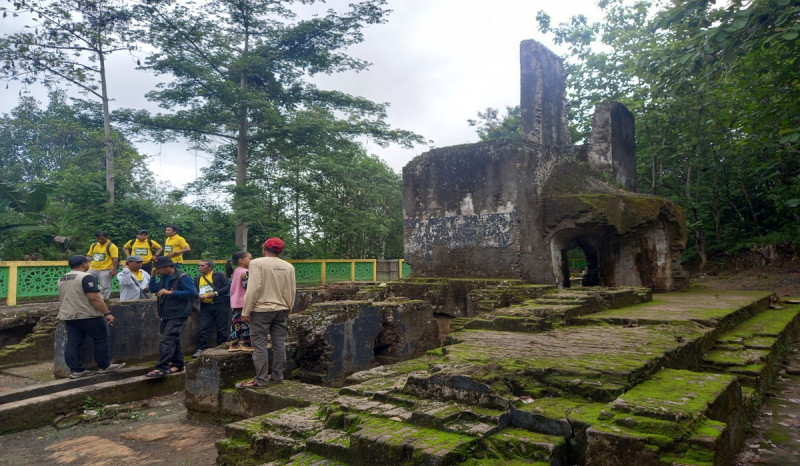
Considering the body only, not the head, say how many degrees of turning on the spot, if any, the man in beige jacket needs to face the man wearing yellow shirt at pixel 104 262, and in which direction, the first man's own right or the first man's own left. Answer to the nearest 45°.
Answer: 0° — they already face them

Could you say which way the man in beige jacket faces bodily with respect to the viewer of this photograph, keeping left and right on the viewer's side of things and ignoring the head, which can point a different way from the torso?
facing away from the viewer and to the left of the viewer

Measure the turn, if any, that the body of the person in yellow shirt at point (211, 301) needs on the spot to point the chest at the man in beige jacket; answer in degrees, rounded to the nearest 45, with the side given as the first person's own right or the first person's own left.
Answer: approximately 45° to the first person's own left

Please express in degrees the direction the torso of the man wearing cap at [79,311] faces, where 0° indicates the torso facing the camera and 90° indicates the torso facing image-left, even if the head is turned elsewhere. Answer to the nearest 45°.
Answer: approximately 225°

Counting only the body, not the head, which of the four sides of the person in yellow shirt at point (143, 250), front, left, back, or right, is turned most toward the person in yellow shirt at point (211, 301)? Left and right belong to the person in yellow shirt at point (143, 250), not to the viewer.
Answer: front

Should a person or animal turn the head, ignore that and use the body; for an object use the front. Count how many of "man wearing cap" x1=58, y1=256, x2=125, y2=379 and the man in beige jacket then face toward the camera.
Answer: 0

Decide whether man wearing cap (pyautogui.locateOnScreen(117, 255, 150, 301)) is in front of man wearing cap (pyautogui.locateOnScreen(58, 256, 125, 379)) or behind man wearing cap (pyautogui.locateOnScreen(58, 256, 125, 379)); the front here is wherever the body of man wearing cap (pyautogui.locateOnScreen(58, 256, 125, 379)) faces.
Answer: in front

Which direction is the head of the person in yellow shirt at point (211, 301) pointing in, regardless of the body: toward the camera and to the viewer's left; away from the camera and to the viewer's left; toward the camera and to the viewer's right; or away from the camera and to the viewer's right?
toward the camera and to the viewer's left

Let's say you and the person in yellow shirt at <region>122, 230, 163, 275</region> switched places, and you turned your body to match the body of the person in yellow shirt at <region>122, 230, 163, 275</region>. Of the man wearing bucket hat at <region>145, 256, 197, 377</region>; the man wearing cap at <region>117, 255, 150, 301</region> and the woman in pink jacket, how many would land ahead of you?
3
